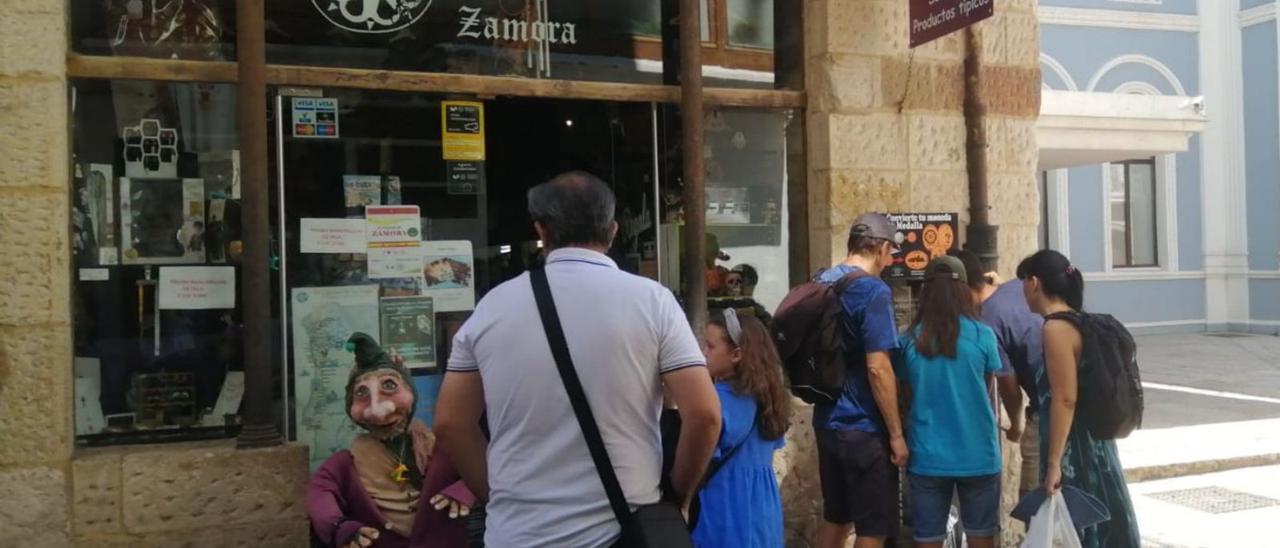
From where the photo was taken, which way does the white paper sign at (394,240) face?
toward the camera

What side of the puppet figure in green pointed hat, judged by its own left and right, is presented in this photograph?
front

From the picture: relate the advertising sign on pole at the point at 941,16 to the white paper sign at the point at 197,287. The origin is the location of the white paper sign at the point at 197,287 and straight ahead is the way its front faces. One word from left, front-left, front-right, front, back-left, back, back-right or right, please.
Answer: left

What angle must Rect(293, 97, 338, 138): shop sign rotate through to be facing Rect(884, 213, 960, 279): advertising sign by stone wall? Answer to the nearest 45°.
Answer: approximately 90° to its left

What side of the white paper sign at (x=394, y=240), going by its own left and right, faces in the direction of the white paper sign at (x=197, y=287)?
right

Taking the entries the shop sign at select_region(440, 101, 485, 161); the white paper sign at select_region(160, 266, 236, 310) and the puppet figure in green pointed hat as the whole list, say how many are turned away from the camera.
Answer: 0

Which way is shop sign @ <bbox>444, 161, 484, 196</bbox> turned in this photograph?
toward the camera

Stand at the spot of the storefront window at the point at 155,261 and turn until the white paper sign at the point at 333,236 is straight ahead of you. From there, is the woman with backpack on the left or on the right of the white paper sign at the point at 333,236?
right

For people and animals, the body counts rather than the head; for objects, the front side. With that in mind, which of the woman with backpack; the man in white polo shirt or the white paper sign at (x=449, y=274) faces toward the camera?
the white paper sign

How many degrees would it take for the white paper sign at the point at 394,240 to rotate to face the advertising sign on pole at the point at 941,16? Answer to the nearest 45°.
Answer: approximately 90° to its left

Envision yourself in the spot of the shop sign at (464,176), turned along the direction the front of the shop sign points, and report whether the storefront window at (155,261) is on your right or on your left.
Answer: on your right

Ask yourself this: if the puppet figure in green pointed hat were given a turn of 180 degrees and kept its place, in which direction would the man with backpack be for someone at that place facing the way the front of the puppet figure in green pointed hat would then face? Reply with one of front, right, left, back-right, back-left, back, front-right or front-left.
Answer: right

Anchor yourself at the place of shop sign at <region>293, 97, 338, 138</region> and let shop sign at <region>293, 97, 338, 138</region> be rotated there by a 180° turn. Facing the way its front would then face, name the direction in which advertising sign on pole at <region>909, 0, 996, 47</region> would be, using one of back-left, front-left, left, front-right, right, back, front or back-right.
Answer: right
